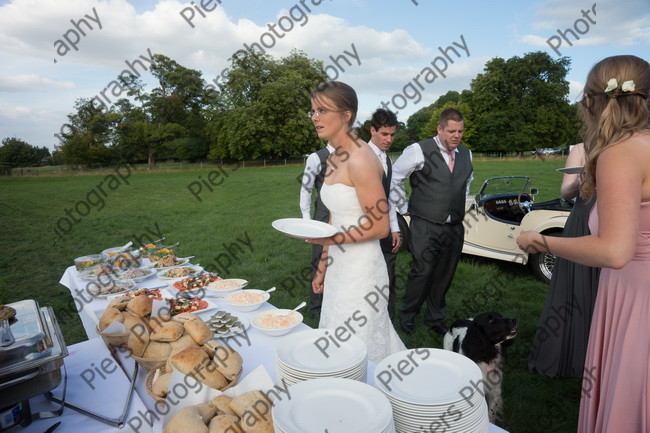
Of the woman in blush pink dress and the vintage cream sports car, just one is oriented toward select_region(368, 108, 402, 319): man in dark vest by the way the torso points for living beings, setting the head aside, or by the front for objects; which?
the woman in blush pink dress

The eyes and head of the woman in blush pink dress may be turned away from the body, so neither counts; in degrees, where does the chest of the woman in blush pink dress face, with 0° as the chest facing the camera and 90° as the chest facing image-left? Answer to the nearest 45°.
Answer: approximately 135°

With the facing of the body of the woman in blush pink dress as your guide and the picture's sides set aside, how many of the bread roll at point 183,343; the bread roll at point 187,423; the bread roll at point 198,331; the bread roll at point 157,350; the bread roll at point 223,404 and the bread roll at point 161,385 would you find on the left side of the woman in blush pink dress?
6

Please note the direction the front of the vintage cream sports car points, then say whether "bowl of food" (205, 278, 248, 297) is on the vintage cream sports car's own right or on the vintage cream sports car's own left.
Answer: on the vintage cream sports car's own left

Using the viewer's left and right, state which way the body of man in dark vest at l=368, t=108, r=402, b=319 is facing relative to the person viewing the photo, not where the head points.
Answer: facing the viewer and to the right of the viewer

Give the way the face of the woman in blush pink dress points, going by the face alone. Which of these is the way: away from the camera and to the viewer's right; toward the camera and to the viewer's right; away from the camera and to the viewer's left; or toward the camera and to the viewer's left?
away from the camera and to the viewer's left

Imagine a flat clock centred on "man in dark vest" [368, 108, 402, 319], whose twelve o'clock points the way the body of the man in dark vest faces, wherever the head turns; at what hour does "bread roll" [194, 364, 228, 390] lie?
The bread roll is roughly at 2 o'clock from the man in dark vest.

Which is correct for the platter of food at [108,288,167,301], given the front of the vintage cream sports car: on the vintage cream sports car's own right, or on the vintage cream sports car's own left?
on the vintage cream sports car's own left

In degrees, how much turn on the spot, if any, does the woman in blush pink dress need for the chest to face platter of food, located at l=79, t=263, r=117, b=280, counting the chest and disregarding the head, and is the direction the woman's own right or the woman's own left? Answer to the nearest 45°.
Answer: approximately 45° to the woman's own left

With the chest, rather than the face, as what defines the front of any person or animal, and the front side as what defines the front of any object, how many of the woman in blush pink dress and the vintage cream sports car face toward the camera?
0

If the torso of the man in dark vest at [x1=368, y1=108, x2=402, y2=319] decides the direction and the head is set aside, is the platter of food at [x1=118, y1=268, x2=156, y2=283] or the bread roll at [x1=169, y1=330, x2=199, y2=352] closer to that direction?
the bread roll

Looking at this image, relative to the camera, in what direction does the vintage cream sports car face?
facing away from the viewer and to the left of the viewer

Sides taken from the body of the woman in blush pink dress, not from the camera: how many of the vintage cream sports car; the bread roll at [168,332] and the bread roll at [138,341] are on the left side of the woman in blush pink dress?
2

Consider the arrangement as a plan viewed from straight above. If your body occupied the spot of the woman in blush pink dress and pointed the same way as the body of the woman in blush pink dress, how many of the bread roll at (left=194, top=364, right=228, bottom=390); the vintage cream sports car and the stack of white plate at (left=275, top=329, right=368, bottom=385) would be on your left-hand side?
2
